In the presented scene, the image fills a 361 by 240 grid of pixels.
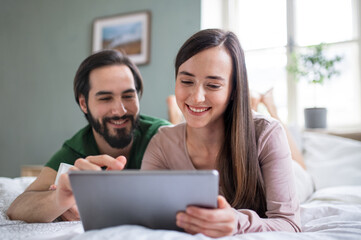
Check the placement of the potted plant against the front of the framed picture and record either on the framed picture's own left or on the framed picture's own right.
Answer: on the framed picture's own left

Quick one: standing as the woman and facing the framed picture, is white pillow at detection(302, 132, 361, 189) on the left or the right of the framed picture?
right

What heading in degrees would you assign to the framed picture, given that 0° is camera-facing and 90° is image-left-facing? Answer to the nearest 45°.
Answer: approximately 45°

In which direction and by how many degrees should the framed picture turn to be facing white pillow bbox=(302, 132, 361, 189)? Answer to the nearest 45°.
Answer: approximately 90° to its left

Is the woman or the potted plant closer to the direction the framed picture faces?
the woman
